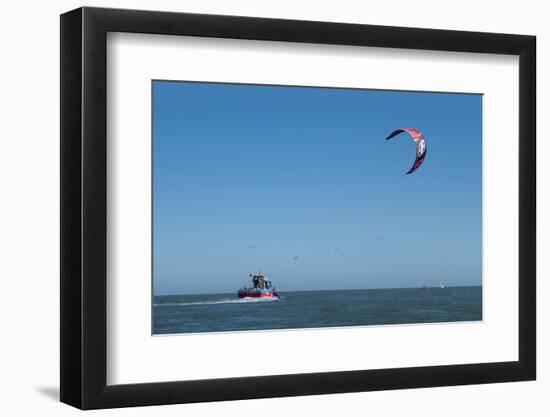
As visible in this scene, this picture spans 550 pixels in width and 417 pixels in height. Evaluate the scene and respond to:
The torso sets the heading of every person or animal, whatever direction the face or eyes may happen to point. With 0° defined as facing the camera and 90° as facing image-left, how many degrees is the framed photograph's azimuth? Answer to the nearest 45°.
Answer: approximately 315°
